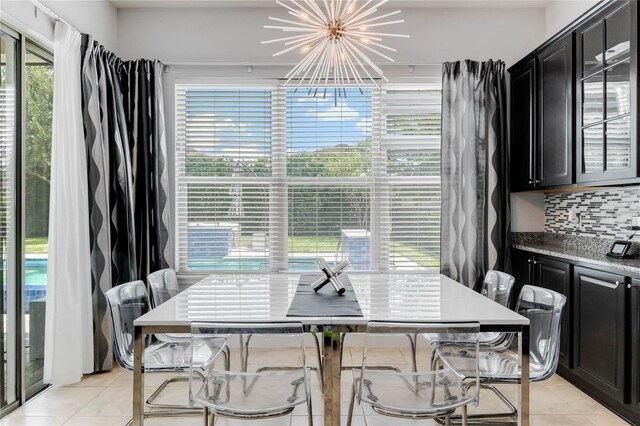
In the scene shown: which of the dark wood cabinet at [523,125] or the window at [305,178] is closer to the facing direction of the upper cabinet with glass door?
the window

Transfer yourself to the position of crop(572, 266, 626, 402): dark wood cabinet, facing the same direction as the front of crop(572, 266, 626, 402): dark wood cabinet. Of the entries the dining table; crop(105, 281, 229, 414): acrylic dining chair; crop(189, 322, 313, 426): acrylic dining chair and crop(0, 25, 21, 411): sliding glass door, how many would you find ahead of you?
4

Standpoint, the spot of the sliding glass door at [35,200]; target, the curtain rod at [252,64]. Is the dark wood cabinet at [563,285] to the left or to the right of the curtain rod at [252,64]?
right

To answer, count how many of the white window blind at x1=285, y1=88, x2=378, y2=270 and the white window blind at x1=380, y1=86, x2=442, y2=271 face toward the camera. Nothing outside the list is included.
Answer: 2

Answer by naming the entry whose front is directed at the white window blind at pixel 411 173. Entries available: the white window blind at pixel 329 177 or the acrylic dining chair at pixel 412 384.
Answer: the acrylic dining chair

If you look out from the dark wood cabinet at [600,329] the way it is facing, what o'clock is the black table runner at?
The black table runner is roughly at 12 o'clock from the dark wood cabinet.

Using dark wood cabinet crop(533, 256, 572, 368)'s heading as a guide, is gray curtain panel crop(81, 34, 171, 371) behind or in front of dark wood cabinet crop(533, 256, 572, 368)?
in front

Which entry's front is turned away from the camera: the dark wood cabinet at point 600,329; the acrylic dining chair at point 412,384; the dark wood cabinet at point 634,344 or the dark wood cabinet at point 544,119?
the acrylic dining chair

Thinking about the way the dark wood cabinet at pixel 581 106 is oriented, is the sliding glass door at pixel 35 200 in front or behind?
in front

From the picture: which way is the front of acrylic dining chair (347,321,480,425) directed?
away from the camera

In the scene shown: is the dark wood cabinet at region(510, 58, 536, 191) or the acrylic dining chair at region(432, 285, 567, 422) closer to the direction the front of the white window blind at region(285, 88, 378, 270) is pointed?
the acrylic dining chair

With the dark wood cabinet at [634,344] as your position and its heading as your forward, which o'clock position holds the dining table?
The dining table is roughly at 12 o'clock from the dark wood cabinet.
